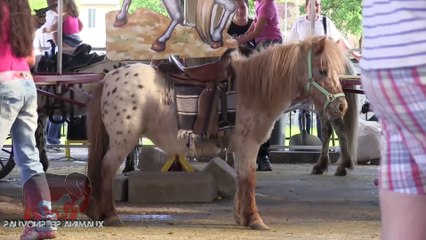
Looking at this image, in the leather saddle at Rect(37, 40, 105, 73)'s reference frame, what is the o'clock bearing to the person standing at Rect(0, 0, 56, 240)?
The person standing is roughly at 9 o'clock from the leather saddle.

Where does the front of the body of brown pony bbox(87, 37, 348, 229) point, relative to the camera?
to the viewer's right

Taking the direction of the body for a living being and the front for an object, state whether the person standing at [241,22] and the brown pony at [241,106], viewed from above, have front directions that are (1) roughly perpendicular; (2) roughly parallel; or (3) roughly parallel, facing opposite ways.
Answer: roughly perpendicular

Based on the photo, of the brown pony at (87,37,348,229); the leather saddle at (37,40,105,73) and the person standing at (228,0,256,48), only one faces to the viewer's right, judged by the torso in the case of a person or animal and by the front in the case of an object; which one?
the brown pony

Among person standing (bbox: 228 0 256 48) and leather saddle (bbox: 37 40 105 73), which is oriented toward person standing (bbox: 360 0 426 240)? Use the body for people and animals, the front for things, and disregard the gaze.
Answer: person standing (bbox: 228 0 256 48)

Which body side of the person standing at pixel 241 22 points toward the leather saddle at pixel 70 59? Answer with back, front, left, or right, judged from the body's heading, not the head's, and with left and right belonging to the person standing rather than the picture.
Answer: right

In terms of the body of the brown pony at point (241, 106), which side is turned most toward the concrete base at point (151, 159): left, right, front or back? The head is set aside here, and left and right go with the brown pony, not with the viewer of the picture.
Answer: left

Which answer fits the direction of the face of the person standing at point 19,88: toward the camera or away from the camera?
away from the camera

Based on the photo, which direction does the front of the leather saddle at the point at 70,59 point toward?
to the viewer's left
